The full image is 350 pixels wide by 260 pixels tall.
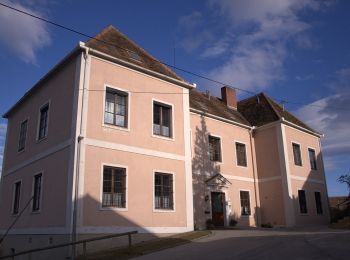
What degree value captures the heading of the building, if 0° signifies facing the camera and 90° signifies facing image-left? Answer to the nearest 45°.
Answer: approximately 315°
